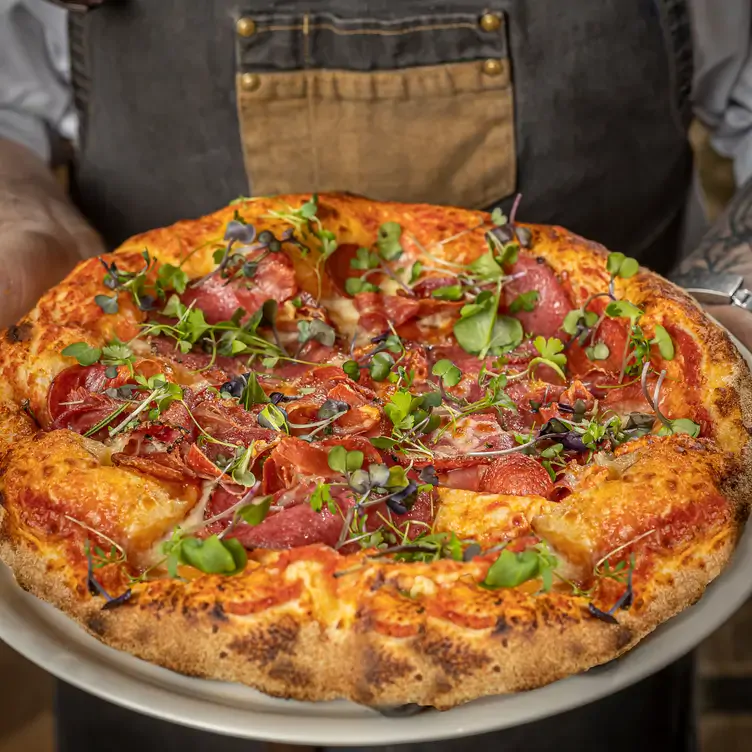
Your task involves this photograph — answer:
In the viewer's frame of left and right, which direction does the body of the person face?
facing the viewer
